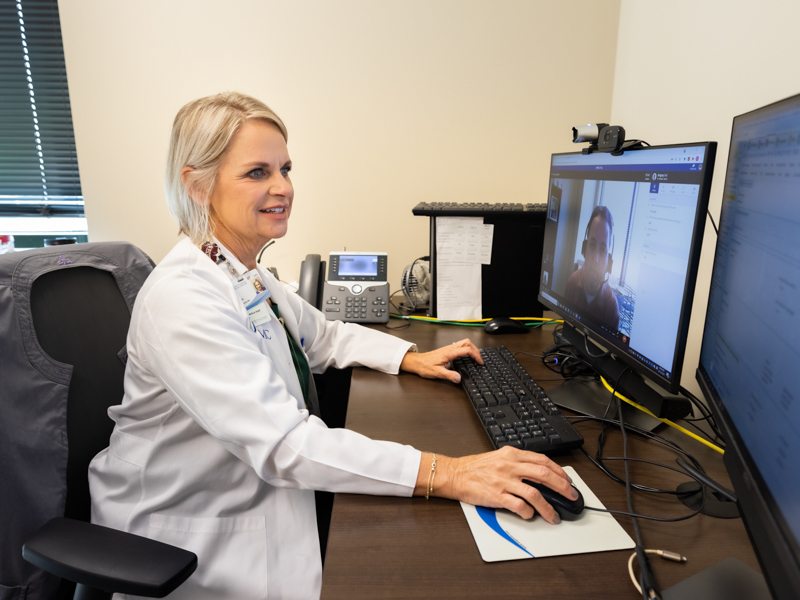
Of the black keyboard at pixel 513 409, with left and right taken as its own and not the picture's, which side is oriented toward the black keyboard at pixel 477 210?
right

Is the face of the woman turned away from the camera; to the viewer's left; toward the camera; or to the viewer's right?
to the viewer's right

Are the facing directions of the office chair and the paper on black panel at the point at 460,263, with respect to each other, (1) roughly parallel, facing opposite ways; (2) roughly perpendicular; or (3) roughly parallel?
roughly perpendicular

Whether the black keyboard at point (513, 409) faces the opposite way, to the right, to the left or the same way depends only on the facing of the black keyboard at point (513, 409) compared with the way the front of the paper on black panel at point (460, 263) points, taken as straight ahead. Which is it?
to the right

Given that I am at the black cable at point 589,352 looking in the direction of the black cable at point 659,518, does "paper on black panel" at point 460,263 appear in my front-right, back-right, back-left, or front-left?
back-right

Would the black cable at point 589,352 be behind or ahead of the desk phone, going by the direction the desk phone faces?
ahead

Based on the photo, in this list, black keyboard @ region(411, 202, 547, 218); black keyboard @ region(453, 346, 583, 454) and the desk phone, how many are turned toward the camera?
2

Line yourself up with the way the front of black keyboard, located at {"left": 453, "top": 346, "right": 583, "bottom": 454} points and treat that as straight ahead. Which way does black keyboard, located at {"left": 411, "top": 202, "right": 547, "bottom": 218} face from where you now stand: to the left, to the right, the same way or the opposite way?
to the left

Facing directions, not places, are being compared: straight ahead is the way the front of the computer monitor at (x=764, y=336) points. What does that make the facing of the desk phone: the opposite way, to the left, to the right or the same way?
to the left

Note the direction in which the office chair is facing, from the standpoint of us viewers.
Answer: facing the viewer and to the right of the viewer

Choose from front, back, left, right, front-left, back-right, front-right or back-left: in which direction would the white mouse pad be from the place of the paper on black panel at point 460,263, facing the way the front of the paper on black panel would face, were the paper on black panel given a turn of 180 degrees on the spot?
back
